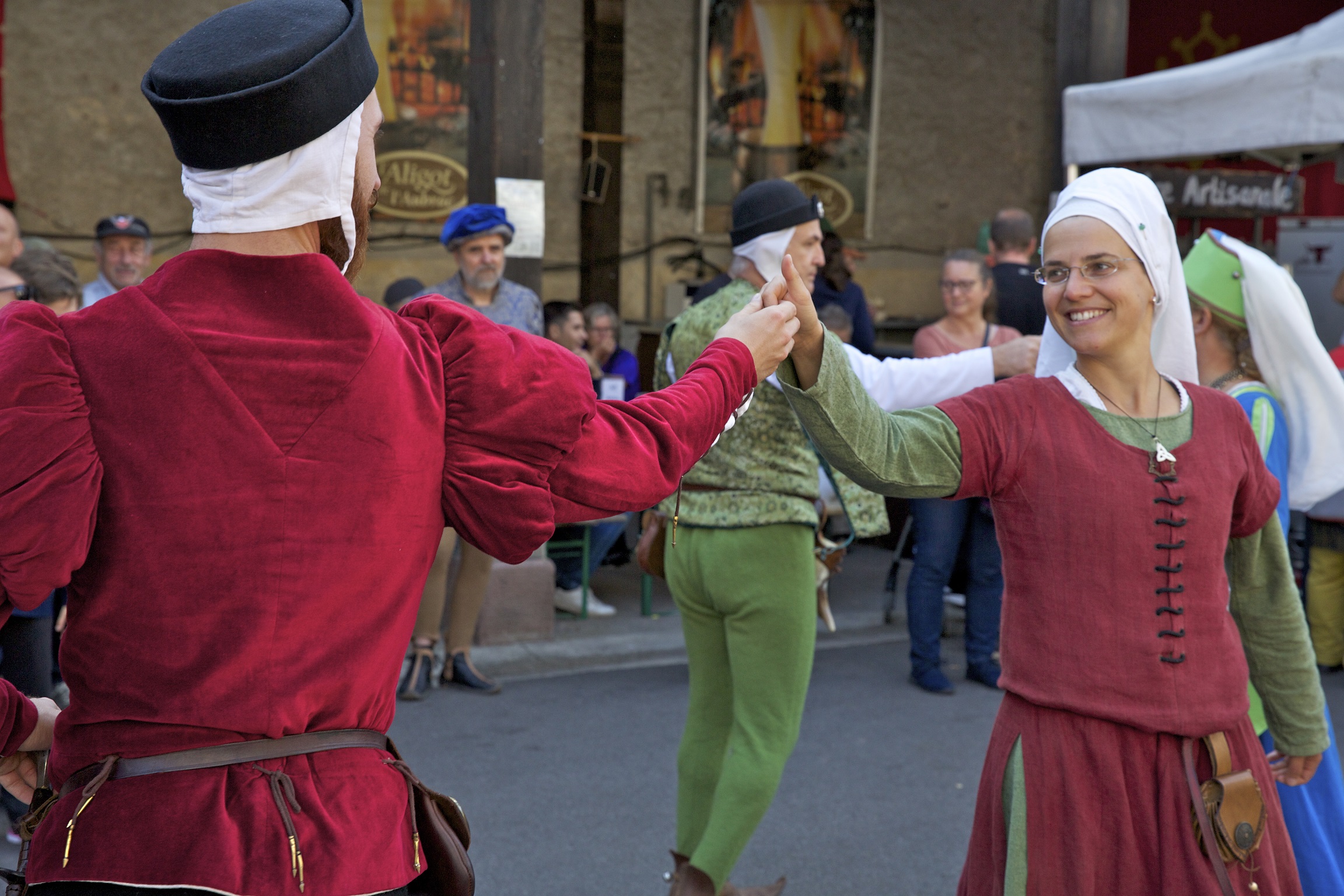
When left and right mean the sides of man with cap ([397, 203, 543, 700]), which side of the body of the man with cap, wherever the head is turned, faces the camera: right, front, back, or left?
front

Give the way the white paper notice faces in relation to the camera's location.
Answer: facing the viewer

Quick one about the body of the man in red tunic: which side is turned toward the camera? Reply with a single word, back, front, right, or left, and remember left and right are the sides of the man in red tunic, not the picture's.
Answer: back

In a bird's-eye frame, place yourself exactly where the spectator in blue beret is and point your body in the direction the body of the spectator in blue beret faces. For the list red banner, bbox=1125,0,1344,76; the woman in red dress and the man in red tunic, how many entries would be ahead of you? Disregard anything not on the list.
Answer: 2

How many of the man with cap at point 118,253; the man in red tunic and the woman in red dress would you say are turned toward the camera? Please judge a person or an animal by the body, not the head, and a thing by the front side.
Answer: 2

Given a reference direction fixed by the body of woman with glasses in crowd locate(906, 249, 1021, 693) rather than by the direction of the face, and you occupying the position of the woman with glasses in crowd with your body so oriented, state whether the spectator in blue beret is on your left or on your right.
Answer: on your right

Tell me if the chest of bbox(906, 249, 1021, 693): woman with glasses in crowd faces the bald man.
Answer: no

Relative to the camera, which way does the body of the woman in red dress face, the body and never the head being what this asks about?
toward the camera

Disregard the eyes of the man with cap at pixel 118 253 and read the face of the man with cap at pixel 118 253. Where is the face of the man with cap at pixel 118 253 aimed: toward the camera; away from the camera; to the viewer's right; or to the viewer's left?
toward the camera

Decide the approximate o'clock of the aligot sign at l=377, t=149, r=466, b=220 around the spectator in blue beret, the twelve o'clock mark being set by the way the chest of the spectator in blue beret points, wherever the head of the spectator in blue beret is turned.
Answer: The aligot sign is roughly at 6 o'clock from the spectator in blue beret.

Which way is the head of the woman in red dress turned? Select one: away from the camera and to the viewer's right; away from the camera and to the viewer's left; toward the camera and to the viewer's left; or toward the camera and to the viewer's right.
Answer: toward the camera and to the viewer's left

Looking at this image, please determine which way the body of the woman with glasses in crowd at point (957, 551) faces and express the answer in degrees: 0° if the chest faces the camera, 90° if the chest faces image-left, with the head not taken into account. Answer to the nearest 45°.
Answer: approximately 0°

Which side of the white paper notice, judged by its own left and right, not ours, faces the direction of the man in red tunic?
front

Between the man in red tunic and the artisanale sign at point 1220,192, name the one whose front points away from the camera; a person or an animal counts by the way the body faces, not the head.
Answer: the man in red tunic

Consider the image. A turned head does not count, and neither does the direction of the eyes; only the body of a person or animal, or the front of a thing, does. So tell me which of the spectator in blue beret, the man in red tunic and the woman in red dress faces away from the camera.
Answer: the man in red tunic

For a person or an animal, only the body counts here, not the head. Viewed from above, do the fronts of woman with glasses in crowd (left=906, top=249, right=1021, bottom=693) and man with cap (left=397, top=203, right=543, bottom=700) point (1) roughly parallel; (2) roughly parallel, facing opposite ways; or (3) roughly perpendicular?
roughly parallel

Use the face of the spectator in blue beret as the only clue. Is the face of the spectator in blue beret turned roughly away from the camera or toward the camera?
toward the camera

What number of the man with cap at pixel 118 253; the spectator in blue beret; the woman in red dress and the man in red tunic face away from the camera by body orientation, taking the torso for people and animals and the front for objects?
1

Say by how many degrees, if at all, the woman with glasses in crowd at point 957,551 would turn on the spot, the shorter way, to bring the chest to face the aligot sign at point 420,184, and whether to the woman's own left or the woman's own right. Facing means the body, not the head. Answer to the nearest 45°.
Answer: approximately 135° to the woman's own right
